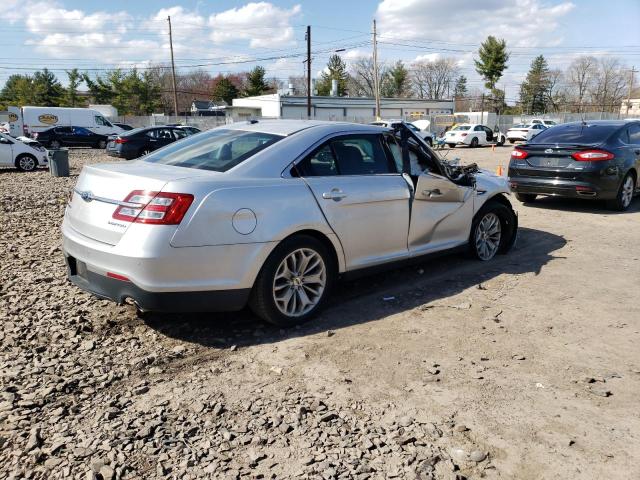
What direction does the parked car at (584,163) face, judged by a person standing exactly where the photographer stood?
facing away from the viewer and to the right of the viewer

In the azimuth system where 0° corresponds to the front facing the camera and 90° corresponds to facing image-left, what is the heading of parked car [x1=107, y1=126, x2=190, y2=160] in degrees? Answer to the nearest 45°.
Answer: approximately 225°

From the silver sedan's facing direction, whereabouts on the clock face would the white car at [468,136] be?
The white car is roughly at 11 o'clock from the silver sedan.

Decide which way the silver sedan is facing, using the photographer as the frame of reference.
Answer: facing away from the viewer and to the right of the viewer

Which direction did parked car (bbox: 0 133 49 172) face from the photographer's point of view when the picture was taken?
facing to the right of the viewer

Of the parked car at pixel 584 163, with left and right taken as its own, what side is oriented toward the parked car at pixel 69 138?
left

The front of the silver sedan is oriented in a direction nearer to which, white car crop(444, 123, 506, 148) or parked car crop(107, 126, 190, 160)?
the white car

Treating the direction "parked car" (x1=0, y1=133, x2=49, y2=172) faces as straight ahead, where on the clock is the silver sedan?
The silver sedan is roughly at 3 o'clock from the parked car.

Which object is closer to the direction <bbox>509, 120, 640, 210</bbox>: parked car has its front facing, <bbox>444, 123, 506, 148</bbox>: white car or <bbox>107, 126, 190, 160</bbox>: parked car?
the white car

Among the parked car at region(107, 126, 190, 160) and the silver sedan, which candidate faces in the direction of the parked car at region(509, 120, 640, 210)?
the silver sedan
